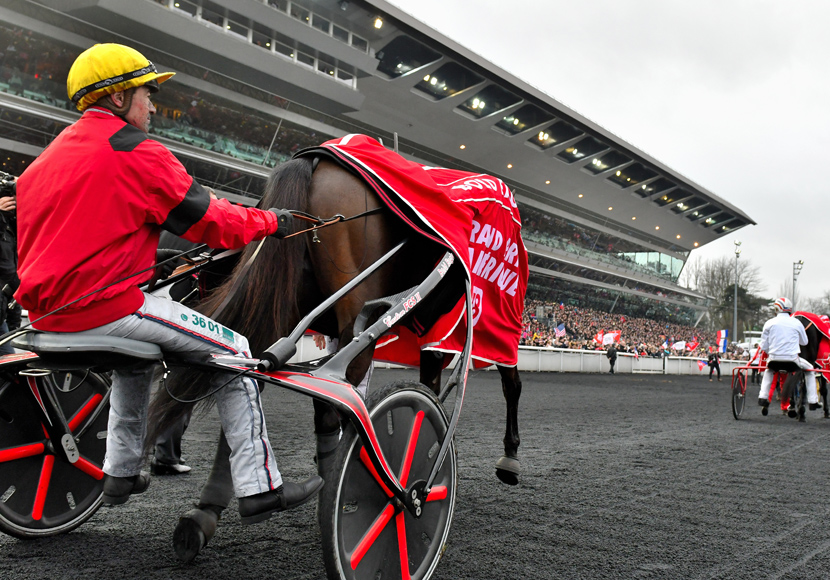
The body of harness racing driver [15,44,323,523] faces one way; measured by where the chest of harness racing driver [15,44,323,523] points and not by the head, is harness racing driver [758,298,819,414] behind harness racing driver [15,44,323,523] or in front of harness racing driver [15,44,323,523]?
in front

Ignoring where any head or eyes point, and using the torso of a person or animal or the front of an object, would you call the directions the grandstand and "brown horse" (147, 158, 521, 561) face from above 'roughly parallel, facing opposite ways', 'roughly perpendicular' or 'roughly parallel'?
roughly perpendicular

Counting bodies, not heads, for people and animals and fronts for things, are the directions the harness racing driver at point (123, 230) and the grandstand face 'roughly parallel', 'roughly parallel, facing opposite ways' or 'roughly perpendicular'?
roughly perpendicular

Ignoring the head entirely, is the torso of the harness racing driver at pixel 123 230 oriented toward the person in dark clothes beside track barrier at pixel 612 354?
yes

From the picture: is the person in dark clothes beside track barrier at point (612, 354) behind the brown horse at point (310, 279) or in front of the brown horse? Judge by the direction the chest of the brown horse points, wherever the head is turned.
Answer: in front

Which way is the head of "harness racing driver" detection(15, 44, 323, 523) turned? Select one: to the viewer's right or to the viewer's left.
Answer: to the viewer's right

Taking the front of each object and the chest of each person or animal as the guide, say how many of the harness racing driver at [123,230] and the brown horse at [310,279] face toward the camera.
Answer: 0

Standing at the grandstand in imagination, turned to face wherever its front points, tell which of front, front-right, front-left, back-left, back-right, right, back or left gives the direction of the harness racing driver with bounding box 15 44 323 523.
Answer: front-right

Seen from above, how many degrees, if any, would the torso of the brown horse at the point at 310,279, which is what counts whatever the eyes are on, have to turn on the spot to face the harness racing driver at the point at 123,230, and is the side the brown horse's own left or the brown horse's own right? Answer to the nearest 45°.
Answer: approximately 180°

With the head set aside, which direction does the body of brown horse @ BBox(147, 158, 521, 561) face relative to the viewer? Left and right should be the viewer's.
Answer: facing away from the viewer and to the right of the viewer

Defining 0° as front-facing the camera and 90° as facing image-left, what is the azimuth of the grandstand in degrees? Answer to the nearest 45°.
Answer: approximately 315°
